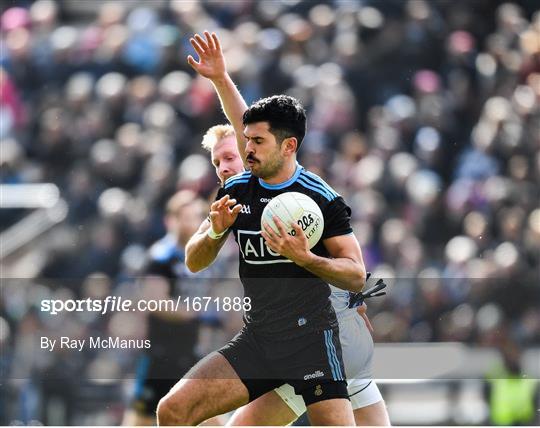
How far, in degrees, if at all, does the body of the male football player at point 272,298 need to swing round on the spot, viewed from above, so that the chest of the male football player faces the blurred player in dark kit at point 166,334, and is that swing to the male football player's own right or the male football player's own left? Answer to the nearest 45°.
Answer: approximately 135° to the male football player's own right

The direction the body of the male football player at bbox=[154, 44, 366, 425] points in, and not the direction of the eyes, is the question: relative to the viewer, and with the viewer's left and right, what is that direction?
facing the viewer and to the left of the viewer

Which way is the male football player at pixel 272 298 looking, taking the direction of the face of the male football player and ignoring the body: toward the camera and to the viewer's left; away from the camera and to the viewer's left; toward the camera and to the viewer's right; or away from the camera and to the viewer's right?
toward the camera and to the viewer's left
